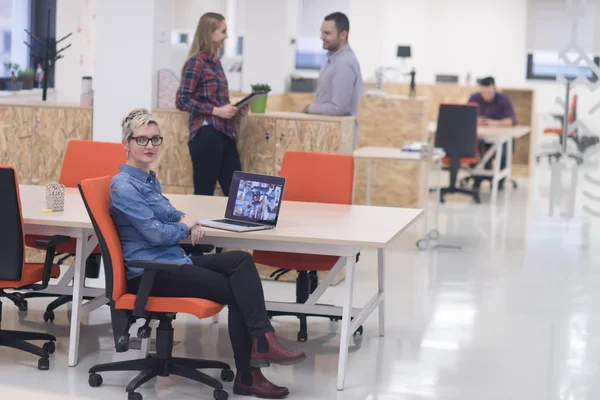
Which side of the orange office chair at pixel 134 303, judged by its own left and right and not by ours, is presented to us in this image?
right

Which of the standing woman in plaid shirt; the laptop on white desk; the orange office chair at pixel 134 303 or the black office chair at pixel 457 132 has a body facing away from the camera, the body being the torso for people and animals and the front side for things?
the black office chair

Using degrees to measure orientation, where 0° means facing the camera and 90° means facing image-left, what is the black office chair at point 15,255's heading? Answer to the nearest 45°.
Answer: approximately 225°

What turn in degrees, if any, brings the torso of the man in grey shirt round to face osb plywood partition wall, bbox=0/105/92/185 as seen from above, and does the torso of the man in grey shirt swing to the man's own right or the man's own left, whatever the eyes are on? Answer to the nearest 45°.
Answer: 0° — they already face it

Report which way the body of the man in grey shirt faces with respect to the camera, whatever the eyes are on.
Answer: to the viewer's left

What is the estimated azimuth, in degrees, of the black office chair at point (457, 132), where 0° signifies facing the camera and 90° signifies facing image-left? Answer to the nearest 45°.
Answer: approximately 180°

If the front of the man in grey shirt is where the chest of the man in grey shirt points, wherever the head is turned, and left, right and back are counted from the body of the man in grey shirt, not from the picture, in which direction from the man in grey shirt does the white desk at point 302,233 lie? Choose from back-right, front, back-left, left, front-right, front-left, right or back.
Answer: left
